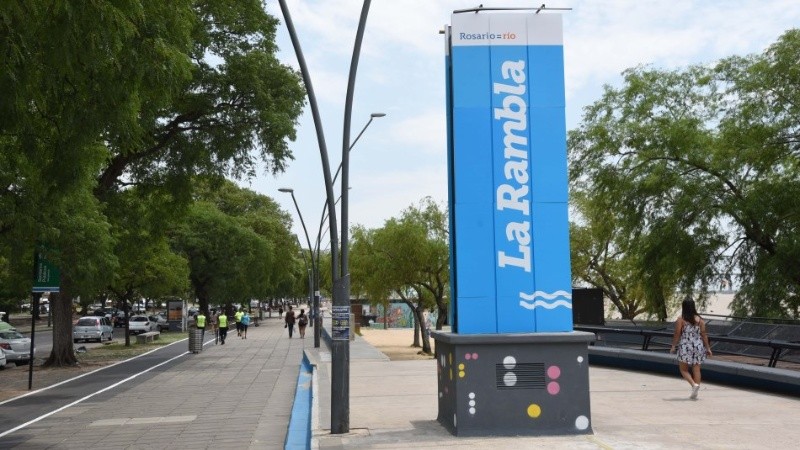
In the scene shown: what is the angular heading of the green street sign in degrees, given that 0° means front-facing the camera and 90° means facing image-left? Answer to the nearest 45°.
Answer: approximately 0°

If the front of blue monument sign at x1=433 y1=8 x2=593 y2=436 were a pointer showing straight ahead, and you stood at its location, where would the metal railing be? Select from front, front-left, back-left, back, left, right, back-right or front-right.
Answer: back-left

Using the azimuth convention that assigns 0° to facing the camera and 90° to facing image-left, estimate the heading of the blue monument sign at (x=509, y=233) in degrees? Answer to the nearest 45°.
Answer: approximately 0°
